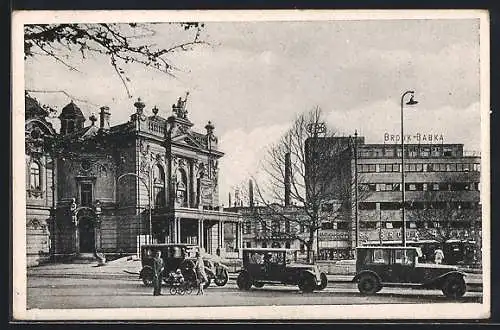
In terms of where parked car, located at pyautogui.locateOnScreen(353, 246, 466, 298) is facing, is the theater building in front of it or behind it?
behind

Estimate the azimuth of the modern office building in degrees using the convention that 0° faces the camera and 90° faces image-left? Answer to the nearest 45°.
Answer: approximately 0°

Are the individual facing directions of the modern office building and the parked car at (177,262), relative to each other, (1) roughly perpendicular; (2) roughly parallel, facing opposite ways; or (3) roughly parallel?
roughly perpendicular

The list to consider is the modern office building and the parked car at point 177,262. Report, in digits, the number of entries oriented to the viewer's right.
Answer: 1

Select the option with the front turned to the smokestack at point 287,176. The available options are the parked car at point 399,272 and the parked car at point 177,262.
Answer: the parked car at point 177,262

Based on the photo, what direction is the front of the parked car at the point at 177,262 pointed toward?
to the viewer's right

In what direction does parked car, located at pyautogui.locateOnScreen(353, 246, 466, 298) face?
to the viewer's right

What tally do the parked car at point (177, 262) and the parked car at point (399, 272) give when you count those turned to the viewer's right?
2

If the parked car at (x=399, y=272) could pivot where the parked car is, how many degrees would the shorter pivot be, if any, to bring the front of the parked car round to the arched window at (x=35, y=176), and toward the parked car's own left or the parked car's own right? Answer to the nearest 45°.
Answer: approximately 180°
